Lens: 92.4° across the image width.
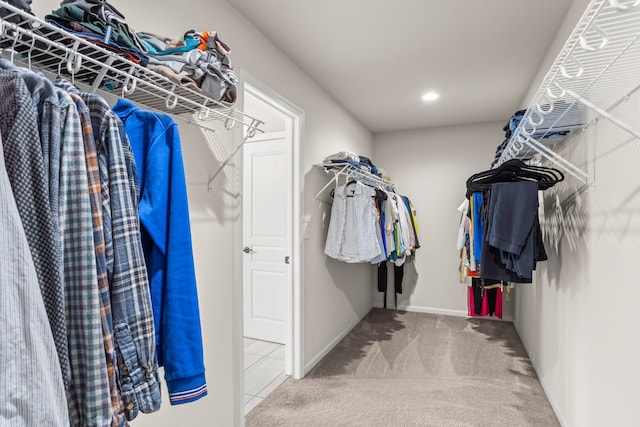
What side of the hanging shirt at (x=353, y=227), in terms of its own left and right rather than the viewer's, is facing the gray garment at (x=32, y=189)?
front

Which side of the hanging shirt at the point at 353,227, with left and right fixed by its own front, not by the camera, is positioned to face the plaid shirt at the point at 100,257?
front

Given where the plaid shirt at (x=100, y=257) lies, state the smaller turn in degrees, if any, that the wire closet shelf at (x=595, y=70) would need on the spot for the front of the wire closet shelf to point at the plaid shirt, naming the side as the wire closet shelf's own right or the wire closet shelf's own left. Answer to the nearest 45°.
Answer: approximately 45° to the wire closet shelf's own left

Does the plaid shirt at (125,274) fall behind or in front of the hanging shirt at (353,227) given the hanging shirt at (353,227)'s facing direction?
in front

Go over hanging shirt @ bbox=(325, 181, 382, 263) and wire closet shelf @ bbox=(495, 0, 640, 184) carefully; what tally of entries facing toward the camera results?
1

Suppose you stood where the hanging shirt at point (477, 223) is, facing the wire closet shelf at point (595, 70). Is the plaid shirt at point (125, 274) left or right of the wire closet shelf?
right

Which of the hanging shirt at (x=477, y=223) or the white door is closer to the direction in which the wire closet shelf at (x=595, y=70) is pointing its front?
the white door

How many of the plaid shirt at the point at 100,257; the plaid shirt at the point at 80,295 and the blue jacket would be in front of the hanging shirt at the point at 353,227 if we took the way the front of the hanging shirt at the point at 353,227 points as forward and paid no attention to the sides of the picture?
3

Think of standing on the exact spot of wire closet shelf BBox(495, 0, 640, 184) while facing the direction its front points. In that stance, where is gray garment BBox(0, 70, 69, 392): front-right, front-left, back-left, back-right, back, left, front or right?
front-left

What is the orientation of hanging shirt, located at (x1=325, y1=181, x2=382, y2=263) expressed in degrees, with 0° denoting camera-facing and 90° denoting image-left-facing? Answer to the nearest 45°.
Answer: approximately 0°

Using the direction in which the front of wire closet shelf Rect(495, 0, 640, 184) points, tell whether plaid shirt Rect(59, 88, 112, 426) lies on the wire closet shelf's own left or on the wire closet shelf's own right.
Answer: on the wire closet shelf's own left

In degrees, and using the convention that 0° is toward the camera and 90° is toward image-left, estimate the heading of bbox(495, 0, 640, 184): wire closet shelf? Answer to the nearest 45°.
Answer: approximately 90°

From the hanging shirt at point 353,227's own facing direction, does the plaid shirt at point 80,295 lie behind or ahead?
ahead
